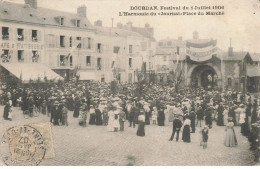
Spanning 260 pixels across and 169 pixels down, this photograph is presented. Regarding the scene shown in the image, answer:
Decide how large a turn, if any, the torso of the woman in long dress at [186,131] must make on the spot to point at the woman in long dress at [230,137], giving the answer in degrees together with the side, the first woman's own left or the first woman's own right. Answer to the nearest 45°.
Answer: approximately 90° to the first woman's own right

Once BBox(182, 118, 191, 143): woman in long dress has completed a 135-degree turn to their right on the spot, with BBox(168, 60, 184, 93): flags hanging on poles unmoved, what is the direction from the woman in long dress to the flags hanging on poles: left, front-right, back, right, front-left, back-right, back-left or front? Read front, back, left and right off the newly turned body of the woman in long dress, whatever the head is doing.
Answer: back-left

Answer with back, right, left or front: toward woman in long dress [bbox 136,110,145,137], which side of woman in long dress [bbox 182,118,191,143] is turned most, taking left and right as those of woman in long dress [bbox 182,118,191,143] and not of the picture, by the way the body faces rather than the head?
left

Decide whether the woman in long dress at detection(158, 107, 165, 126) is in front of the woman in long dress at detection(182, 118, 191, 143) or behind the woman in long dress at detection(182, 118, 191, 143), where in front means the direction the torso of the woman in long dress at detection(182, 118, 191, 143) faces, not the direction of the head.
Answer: in front

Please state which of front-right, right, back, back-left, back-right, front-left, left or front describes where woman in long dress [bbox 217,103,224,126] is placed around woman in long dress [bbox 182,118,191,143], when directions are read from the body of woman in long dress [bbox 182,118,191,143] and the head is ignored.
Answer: front-right

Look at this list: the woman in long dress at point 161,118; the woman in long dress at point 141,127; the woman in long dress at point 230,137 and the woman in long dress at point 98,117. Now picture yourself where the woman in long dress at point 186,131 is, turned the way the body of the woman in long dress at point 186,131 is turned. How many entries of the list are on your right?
1

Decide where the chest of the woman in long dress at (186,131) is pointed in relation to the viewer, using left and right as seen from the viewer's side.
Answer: facing away from the viewer
